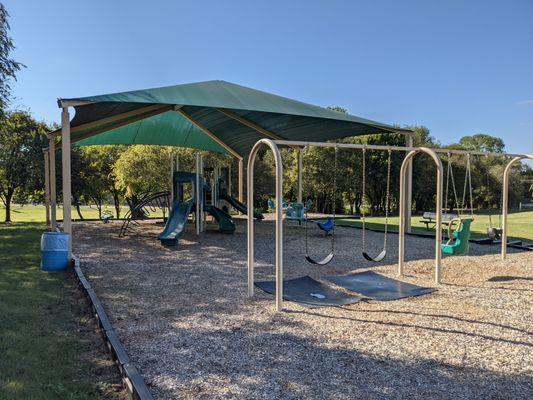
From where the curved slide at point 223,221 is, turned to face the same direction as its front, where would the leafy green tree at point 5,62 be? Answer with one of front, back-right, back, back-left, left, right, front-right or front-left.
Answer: back-right

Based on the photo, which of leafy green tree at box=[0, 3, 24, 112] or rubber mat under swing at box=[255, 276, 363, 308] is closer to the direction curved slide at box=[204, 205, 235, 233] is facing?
the rubber mat under swing

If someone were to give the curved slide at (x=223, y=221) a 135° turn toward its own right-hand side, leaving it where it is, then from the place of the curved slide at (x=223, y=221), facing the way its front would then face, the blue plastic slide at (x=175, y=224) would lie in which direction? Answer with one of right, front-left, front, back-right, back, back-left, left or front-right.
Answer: front-left

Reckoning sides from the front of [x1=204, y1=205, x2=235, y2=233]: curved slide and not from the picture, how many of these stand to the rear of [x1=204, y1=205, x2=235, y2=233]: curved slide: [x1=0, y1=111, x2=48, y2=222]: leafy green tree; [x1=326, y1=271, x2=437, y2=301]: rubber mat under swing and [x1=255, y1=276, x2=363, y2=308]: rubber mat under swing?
1

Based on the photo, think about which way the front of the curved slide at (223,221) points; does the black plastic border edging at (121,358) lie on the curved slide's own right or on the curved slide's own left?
on the curved slide's own right

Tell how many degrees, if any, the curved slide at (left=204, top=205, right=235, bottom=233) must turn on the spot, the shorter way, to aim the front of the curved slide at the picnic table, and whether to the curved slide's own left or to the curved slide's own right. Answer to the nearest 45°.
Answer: approximately 45° to the curved slide's own left

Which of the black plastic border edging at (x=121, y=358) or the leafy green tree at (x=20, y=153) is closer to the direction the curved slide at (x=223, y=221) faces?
the black plastic border edging

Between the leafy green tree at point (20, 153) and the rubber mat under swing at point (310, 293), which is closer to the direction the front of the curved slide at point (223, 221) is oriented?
the rubber mat under swing

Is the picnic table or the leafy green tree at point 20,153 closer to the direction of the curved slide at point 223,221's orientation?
the picnic table

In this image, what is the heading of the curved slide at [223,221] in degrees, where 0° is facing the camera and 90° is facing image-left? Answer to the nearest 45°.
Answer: approximately 315°

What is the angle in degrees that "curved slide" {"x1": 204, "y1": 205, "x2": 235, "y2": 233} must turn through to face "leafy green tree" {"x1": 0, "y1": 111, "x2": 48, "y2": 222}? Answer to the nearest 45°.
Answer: approximately 180°
